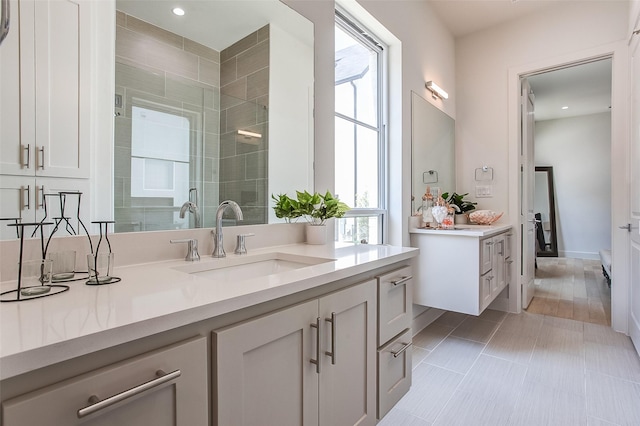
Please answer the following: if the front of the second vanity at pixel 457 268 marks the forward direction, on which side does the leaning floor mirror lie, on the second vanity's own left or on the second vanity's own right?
on the second vanity's own left

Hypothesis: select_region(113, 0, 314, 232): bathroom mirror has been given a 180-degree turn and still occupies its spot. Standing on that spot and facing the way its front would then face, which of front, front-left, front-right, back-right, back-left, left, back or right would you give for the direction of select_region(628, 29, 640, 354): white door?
back-right

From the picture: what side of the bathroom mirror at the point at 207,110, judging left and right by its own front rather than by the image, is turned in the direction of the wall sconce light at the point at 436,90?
left

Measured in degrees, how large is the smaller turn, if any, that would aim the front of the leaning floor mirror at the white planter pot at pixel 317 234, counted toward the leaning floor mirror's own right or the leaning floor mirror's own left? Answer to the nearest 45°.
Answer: approximately 45° to the leaning floor mirror's own right

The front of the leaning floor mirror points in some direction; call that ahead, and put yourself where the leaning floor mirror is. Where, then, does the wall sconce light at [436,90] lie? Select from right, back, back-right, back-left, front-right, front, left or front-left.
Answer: front-right

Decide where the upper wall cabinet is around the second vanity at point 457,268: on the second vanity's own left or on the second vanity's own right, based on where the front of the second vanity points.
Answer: on the second vanity's own right

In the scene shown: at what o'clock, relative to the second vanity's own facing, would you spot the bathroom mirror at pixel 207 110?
The bathroom mirror is roughly at 4 o'clock from the second vanity.

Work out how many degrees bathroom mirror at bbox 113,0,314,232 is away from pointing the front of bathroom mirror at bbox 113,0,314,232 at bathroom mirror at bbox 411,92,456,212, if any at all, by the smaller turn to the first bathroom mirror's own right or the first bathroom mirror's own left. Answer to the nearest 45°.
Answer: approximately 90° to the first bathroom mirror's own left

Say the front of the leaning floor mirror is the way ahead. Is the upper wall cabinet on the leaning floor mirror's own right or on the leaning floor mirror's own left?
on the leaning floor mirror's own right

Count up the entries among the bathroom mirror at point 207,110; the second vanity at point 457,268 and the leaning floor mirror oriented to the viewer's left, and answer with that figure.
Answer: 0

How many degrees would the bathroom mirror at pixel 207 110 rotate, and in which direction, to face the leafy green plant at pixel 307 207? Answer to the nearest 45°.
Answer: approximately 45° to its left

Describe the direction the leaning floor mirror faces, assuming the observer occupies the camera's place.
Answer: facing the viewer and to the right of the viewer

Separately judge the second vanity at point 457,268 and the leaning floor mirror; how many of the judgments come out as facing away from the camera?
0
